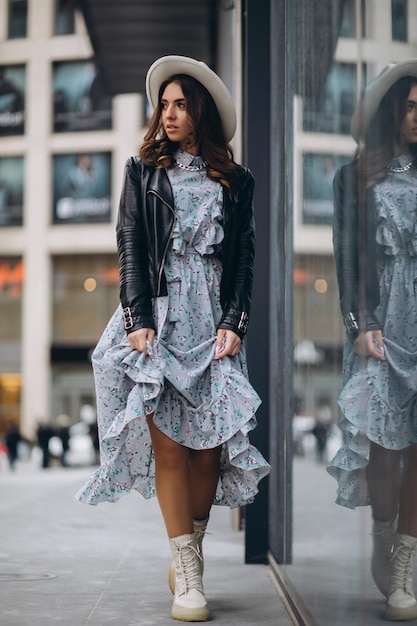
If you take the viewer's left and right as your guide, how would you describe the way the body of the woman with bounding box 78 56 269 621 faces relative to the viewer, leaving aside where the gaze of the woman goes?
facing the viewer

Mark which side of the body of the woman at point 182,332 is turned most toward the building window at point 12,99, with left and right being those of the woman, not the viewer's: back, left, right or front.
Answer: back

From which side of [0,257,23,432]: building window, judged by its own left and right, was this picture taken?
front

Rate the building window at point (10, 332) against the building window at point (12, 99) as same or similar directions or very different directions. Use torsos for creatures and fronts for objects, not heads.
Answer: same or similar directions

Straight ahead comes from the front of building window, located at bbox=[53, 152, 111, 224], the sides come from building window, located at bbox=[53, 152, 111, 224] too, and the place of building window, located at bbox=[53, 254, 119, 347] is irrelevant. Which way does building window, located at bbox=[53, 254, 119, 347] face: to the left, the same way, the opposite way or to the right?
the same way

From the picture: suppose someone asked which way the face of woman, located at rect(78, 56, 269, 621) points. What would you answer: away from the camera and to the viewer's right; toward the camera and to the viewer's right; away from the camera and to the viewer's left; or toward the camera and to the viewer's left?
toward the camera and to the viewer's left

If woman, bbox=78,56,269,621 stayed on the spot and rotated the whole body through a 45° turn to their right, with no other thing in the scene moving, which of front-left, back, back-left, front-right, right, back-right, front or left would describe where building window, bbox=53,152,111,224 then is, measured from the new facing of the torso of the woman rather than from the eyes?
back-right

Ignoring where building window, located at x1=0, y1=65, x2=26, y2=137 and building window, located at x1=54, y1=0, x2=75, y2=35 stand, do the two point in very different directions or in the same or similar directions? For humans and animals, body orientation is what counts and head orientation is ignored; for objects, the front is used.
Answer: same or similar directions

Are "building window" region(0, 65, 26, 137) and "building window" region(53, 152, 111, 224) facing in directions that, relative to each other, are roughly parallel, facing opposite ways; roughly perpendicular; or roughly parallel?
roughly parallel

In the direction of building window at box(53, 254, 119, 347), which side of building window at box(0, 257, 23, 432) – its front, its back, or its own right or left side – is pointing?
left

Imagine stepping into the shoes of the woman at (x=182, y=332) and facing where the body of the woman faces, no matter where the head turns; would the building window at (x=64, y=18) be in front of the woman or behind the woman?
behind
